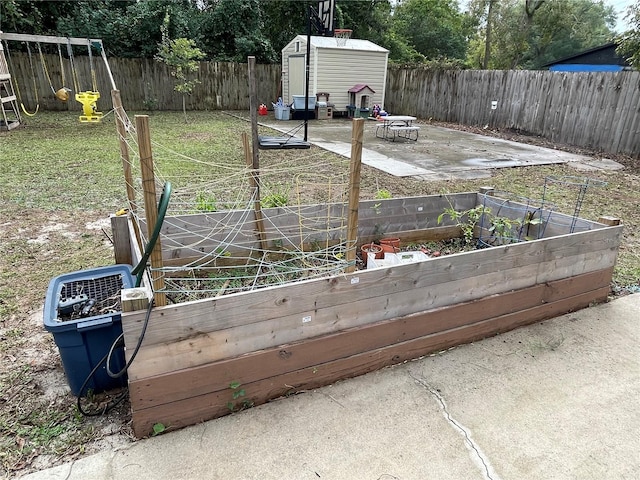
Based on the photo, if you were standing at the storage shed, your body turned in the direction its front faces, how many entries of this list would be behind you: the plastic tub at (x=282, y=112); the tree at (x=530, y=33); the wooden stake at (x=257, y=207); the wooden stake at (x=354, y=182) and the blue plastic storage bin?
1

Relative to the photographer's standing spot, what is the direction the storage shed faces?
facing the viewer and to the left of the viewer

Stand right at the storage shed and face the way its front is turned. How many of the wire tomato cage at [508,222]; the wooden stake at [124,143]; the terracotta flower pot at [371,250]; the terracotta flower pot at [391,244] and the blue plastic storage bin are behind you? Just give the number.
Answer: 0

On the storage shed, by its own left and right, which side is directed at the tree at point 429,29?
back

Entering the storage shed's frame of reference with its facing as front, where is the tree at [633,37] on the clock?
The tree is roughly at 9 o'clock from the storage shed.

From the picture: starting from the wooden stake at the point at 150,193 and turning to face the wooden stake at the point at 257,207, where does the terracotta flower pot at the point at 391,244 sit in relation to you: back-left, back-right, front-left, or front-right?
front-right

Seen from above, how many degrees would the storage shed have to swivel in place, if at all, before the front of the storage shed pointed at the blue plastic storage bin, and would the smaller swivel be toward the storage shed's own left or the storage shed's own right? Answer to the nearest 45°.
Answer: approximately 45° to the storage shed's own left

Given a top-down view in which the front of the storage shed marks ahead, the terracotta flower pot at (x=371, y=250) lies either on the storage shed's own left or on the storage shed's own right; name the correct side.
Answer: on the storage shed's own left

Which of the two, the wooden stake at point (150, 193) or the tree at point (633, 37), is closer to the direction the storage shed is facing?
the wooden stake

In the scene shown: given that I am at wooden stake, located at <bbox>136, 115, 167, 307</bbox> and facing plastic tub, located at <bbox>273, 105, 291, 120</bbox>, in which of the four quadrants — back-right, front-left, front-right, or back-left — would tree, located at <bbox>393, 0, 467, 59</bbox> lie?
front-right

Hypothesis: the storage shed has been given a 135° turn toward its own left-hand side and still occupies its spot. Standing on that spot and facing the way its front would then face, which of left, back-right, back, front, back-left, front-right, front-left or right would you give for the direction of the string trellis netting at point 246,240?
right

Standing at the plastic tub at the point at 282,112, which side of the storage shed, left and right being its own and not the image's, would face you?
front

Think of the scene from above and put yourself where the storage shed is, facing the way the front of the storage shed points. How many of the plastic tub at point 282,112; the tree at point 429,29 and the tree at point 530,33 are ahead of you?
1

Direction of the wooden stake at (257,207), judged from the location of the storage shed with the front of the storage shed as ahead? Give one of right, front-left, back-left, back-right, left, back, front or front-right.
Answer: front-left
